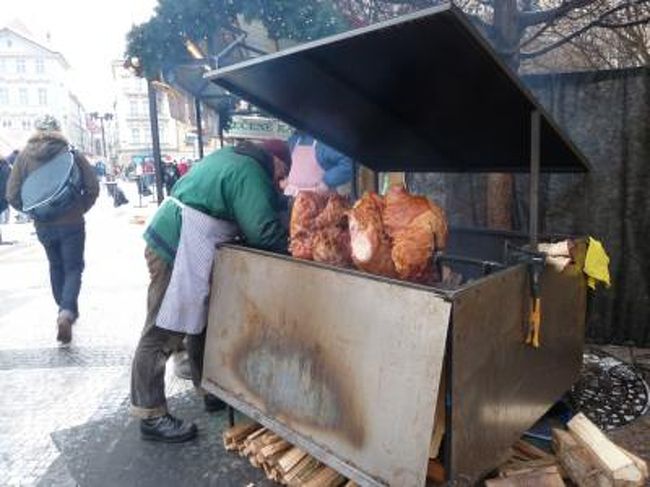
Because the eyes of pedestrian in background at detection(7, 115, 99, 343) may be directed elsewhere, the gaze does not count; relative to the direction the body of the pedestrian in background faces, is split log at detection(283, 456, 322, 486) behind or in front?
behind

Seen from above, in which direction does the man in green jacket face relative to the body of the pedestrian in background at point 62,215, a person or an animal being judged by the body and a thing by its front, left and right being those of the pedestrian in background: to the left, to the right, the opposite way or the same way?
to the right

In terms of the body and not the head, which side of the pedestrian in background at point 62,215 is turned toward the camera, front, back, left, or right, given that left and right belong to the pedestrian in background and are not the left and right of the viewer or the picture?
back

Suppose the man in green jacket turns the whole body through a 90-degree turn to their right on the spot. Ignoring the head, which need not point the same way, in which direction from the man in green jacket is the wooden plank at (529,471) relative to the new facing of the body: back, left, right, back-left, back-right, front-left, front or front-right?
front-left

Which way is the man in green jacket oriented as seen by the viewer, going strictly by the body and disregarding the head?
to the viewer's right

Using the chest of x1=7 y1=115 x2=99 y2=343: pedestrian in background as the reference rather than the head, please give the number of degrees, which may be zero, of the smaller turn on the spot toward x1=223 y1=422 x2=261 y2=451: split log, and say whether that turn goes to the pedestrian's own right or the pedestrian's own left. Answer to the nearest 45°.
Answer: approximately 180°

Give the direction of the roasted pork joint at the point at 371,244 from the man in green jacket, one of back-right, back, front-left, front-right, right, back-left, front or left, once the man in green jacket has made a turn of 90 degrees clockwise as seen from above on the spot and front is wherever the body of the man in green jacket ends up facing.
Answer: front-left

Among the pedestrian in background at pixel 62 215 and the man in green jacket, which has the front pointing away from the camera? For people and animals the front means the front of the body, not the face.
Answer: the pedestrian in background

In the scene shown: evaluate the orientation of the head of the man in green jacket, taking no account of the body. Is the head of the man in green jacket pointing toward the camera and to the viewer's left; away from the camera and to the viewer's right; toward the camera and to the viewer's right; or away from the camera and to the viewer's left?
away from the camera and to the viewer's right

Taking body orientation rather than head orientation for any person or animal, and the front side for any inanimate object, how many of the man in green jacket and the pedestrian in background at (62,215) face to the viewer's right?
1

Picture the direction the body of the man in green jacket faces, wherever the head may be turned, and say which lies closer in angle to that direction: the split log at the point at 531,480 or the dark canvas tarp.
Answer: the dark canvas tarp

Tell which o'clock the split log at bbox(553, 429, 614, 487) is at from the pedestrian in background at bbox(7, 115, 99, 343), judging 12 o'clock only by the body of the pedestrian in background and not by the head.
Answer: The split log is roughly at 5 o'clock from the pedestrian in background.
